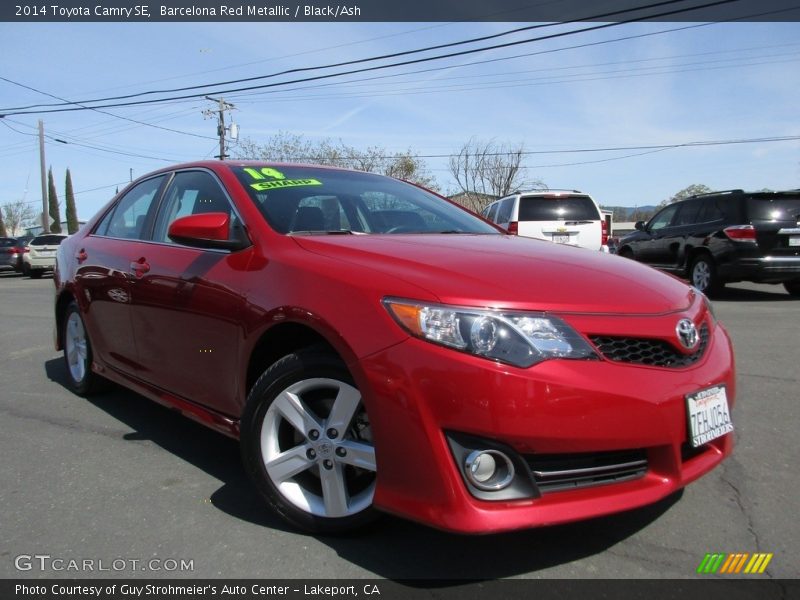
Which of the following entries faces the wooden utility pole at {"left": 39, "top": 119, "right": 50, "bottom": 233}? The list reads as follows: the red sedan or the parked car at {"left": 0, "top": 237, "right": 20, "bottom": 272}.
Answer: the parked car

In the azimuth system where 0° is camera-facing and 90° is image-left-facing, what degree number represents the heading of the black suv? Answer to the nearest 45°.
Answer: approximately 135°

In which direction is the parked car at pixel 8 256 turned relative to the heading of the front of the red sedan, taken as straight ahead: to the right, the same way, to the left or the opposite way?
the opposite way

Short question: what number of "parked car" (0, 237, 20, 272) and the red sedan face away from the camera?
1

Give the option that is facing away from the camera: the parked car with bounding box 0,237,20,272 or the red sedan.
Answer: the parked car

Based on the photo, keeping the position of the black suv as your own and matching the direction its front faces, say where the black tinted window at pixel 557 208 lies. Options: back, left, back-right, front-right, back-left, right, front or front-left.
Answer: front-left

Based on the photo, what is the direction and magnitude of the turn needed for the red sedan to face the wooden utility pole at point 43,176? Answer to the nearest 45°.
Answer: approximately 180°

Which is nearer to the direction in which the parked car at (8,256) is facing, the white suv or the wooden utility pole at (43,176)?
the wooden utility pole

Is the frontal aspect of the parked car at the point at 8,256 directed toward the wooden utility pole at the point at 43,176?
yes

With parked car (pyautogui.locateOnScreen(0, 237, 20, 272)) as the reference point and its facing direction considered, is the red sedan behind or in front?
behind

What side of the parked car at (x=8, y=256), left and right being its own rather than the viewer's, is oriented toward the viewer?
back

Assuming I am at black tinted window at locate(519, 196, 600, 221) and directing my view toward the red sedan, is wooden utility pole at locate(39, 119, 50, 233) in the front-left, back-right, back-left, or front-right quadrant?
back-right

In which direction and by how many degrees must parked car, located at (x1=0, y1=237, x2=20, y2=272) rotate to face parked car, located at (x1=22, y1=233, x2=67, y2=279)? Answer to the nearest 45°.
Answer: approximately 135° to its right
